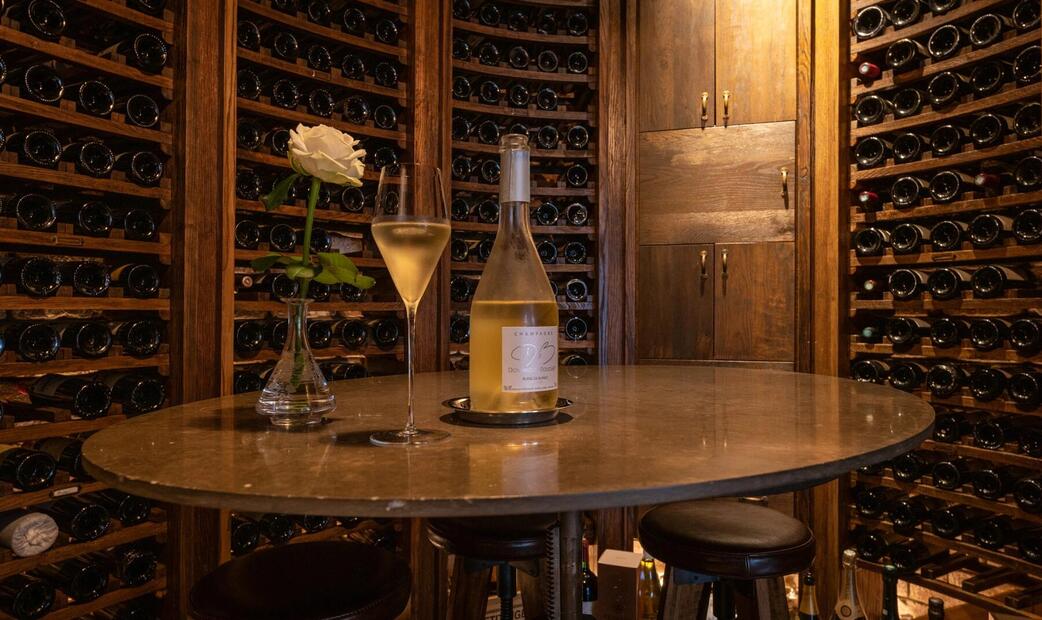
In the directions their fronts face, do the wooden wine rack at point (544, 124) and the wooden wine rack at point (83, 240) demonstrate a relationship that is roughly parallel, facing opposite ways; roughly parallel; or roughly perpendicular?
roughly perpendicular

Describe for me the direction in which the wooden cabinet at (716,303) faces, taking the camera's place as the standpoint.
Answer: facing the viewer

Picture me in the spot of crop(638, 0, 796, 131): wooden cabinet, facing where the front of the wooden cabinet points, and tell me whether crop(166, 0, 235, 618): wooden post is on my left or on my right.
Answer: on my right

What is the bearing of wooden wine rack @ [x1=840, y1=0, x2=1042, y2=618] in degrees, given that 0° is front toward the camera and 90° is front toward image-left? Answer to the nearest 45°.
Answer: approximately 45°

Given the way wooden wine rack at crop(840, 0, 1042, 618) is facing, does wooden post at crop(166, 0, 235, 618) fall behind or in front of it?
in front

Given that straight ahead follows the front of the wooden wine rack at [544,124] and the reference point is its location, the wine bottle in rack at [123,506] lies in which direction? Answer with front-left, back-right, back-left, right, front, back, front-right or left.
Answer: front-right

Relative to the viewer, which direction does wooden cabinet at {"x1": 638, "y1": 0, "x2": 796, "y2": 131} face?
toward the camera

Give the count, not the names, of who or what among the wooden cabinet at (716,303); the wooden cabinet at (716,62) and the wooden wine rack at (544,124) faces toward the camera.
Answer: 3

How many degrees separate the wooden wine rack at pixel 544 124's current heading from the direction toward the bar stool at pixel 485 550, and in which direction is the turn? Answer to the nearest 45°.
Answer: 0° — it already faces it

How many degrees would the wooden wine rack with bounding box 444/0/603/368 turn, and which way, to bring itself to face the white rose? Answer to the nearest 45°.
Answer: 0° — it already faces it

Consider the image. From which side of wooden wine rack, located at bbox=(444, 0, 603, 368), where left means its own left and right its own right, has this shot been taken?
front

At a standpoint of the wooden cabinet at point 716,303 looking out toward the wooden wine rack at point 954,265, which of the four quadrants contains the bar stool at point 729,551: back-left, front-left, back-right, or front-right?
front-right
